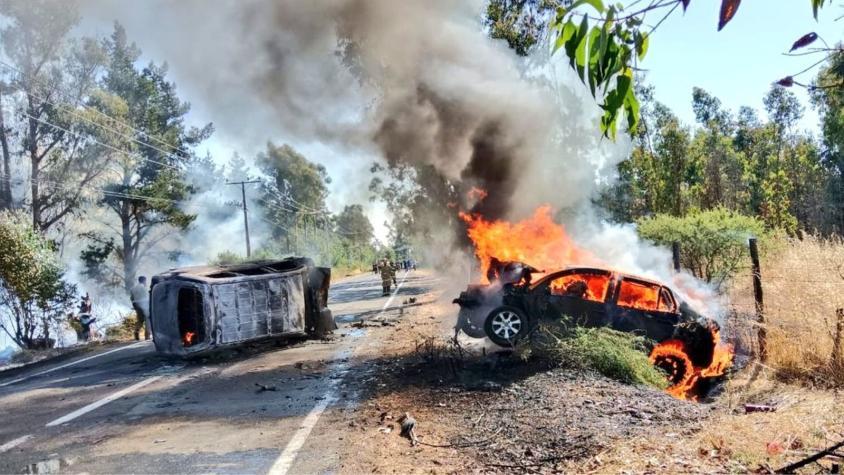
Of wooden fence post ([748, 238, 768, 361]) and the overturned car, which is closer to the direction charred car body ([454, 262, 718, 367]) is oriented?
the overturned car

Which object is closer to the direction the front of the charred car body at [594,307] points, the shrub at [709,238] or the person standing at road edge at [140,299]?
the person standing at road edge

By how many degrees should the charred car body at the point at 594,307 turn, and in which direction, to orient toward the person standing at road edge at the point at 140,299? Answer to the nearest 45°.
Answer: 0° — it already faces them

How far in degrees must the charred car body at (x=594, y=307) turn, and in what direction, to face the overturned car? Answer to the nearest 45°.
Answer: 0° — it already faces it

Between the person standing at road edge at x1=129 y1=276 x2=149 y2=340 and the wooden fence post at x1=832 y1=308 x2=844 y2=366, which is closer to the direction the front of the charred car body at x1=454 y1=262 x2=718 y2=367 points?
the person standing at road edge

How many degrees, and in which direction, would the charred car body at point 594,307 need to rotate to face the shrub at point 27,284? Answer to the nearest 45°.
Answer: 0° — it already faces it

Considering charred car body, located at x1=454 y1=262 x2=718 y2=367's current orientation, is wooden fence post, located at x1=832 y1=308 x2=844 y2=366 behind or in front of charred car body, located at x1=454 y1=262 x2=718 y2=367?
behind

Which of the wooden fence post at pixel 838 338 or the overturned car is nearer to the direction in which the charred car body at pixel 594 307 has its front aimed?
the overturned car

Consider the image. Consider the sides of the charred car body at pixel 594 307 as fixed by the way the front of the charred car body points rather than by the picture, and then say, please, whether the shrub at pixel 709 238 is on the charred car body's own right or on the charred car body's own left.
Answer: on the charred car body's own right

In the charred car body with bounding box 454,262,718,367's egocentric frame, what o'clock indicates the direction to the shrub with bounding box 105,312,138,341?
The shrub is roughly at 1 o'clock from the charred car body.

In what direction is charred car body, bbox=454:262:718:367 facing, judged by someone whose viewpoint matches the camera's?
facing to the left of the viewer

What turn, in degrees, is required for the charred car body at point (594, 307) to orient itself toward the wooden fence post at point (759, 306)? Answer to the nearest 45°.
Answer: approximately 180°
